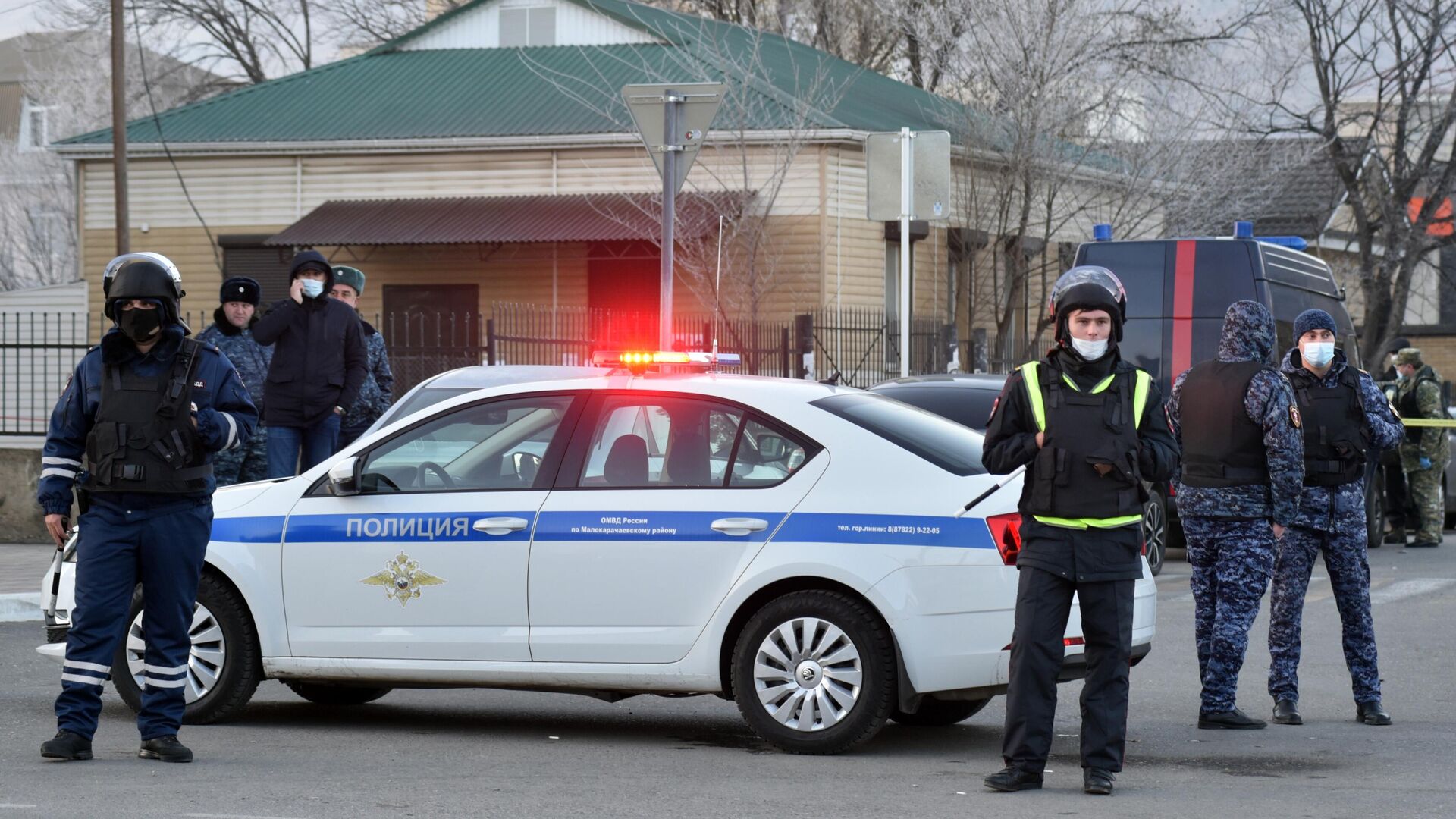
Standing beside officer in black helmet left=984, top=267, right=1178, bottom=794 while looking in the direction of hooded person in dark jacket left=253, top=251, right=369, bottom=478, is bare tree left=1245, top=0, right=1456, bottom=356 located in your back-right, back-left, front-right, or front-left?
front-right

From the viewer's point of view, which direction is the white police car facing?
to the viewer's left

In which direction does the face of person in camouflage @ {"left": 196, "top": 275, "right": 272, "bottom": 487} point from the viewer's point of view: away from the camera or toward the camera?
toward the camera

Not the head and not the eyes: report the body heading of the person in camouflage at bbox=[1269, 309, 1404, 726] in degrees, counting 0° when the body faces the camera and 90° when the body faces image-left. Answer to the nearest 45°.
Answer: approximately 0°

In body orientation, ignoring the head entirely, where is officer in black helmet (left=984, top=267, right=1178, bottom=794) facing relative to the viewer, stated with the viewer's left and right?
facing the viewer

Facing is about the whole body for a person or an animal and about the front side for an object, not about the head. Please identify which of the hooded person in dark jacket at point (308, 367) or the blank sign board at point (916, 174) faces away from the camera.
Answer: the blank sign board

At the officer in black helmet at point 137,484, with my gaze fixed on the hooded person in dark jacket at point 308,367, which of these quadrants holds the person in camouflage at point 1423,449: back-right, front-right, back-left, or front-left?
front-right

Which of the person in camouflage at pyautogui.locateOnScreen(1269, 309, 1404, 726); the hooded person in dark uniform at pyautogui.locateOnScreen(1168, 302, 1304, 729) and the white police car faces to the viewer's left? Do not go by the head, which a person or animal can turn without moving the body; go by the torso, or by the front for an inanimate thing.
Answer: the white police car

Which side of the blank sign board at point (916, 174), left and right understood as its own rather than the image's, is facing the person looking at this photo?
back

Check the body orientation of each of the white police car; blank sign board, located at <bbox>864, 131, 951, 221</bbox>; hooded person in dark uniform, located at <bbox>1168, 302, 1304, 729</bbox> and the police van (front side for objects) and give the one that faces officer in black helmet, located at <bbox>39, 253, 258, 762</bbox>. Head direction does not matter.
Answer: the white police car

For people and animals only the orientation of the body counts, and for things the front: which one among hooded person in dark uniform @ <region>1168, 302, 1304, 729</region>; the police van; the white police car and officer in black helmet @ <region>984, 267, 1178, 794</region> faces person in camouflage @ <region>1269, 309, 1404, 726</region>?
the hooded person in dark uniform

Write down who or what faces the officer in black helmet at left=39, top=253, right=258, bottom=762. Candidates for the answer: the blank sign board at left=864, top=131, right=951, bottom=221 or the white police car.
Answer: the white police car

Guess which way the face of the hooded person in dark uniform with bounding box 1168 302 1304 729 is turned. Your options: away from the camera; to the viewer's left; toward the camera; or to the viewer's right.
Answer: away from the camera

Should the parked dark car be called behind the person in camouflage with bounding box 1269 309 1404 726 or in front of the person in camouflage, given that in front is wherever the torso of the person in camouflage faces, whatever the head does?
behind

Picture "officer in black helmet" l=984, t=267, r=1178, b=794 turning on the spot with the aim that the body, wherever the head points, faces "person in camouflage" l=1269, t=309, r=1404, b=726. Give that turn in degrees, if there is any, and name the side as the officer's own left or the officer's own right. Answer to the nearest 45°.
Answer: approximately 135° to the officer's own left

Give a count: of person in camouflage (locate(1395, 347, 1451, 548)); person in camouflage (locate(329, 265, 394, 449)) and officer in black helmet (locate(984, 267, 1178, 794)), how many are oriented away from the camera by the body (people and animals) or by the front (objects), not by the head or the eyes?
0

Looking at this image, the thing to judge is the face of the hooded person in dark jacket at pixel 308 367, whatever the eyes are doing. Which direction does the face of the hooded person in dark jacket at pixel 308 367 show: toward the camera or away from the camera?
toward the camera
